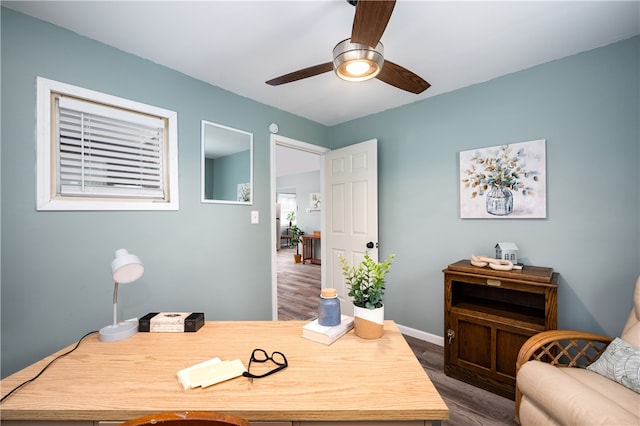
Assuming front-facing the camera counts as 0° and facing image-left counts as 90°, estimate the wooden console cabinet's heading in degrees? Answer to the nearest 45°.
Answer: approximately 45°

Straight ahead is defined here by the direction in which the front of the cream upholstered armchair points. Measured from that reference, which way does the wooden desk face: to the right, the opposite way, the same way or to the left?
to the left

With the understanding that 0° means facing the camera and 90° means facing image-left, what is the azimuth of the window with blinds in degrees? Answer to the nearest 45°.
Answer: approximately 315°

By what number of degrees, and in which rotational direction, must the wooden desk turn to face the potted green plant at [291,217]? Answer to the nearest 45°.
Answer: approximately 180°

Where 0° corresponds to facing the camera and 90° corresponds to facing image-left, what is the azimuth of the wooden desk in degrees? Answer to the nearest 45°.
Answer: approximately 0°

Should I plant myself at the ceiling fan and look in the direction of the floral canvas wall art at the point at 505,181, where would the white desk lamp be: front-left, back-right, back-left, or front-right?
back-left

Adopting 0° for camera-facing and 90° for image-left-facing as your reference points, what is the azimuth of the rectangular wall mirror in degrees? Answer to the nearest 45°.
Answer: approximately 315°

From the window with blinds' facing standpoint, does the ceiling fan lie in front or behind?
in front

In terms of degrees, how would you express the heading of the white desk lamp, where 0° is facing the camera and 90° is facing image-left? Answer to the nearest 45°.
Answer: approximately 315°

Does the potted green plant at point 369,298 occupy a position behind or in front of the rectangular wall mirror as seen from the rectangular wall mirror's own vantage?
in front

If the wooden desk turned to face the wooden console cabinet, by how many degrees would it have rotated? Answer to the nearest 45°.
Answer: approximately 90° to its left
